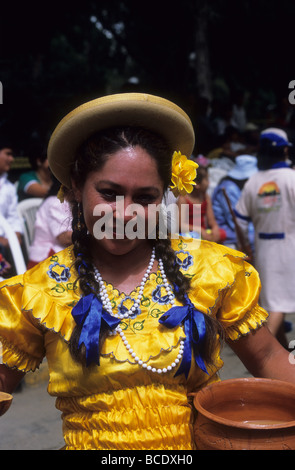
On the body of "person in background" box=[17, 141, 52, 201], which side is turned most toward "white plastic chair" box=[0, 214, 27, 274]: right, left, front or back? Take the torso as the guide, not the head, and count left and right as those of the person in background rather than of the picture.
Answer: right

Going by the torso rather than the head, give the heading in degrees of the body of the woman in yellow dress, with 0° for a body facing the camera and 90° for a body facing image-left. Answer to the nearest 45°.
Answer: approximately 0°
